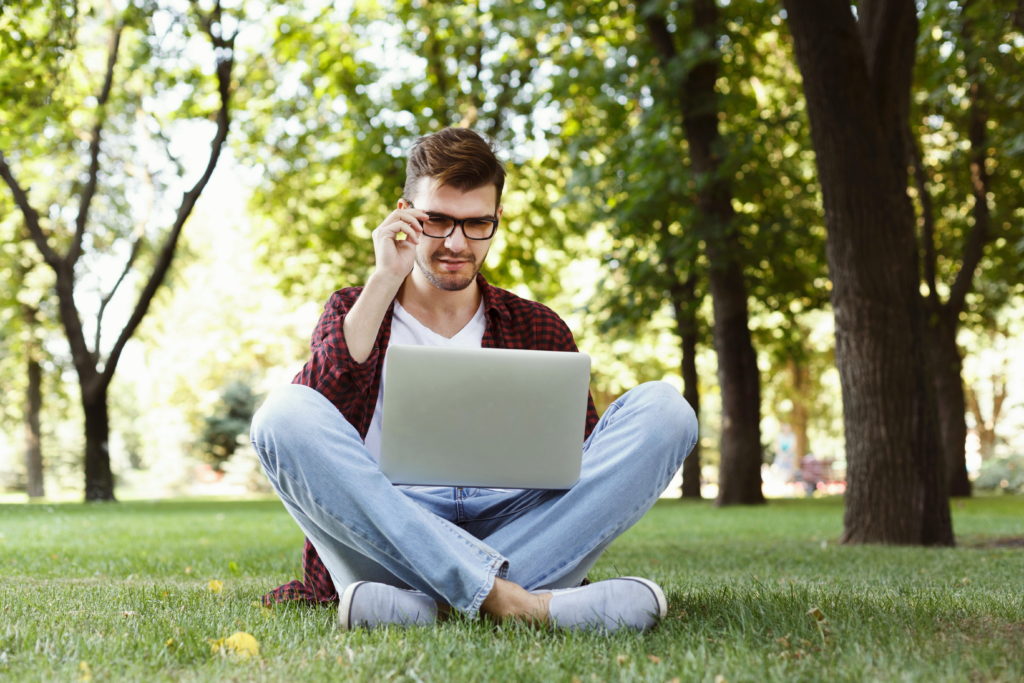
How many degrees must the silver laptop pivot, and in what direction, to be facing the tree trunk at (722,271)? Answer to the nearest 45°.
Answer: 0° — it already faces it

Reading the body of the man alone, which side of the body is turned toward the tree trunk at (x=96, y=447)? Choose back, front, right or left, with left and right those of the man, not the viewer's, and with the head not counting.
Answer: back

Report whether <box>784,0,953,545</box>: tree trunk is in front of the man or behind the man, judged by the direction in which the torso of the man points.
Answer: behind

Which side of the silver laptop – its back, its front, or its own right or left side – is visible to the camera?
back

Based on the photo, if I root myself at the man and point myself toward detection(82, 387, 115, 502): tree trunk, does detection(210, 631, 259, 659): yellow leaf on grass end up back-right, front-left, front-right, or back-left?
back-left

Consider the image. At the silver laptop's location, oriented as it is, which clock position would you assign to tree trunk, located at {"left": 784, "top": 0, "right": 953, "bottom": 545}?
The tree trunk is roughly at 1 o'clock from the silver laptop.

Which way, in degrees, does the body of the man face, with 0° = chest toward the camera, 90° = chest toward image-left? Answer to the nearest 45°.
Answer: approximately 0°

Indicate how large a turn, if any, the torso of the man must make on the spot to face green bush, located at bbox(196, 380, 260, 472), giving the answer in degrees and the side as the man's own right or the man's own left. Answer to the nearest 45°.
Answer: approximately 180°
